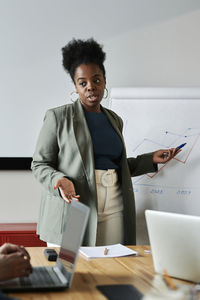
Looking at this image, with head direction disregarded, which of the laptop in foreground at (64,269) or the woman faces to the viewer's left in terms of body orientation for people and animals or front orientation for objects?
the laptop in foreground

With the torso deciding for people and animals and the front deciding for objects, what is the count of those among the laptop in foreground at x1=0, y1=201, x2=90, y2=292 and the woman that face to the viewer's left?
1

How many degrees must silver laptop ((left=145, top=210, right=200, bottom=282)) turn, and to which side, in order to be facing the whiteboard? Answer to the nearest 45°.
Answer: approximately 45° to its left

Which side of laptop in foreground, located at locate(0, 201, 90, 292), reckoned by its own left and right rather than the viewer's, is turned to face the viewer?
left

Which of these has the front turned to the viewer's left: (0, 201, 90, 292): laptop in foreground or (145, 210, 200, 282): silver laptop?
the laptop in foreground

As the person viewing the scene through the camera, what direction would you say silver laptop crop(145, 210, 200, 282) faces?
facing away from the viewer and to the right of the viewer

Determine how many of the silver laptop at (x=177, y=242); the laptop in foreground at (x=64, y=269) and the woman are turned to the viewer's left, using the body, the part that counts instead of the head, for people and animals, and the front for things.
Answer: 1

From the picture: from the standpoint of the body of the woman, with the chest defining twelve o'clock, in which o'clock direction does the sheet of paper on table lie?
The sheet of paper on table is roughly at 1 o'clock from the woman.

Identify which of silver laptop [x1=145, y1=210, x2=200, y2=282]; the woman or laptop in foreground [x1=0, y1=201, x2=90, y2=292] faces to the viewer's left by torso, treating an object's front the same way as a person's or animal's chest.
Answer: the laptop in foreground

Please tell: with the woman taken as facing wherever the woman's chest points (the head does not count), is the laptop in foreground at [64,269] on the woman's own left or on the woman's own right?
on the woman's own right

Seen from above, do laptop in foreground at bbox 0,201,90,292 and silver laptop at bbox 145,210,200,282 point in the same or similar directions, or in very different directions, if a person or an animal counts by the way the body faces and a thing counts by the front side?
very different directions
